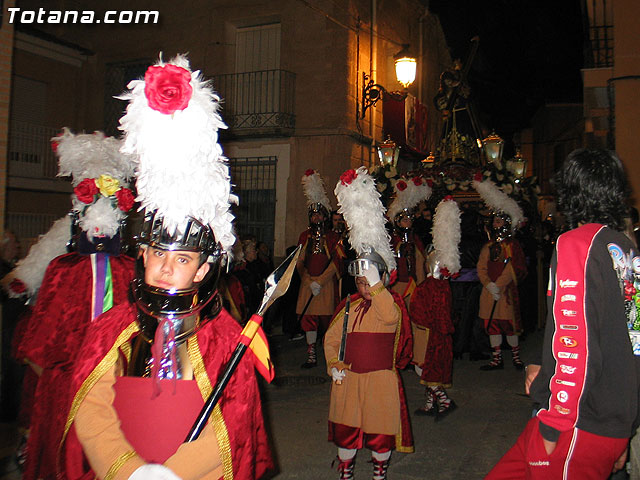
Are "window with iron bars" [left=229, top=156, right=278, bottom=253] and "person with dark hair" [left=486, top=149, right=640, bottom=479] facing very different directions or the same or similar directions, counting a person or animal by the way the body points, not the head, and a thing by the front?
very different directions

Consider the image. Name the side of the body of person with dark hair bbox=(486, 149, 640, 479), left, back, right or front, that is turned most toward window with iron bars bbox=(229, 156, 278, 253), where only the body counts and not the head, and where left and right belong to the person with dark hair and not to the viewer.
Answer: front

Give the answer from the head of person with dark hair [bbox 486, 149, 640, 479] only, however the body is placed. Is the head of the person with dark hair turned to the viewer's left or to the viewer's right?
to the viewer's left

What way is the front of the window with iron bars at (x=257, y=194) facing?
toward the camera

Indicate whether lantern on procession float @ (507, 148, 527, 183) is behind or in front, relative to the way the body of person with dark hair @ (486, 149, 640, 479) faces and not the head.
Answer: in front

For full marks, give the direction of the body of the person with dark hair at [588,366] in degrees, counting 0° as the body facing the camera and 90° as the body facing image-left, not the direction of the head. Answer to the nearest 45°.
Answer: approximately 135°

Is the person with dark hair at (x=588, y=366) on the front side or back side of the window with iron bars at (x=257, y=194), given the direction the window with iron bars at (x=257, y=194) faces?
on the front side

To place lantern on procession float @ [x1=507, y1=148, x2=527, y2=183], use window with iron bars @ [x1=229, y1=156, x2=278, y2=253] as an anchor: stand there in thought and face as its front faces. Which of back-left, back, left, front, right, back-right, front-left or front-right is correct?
front-left

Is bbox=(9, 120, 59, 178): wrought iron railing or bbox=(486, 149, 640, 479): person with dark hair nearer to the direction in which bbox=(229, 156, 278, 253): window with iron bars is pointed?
the person with dark hair

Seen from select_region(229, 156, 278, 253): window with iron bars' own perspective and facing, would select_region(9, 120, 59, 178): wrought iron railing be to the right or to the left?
on its right

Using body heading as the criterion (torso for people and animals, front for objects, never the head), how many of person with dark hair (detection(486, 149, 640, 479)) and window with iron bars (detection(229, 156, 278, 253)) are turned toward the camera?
1

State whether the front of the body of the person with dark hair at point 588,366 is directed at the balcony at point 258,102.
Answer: yes
